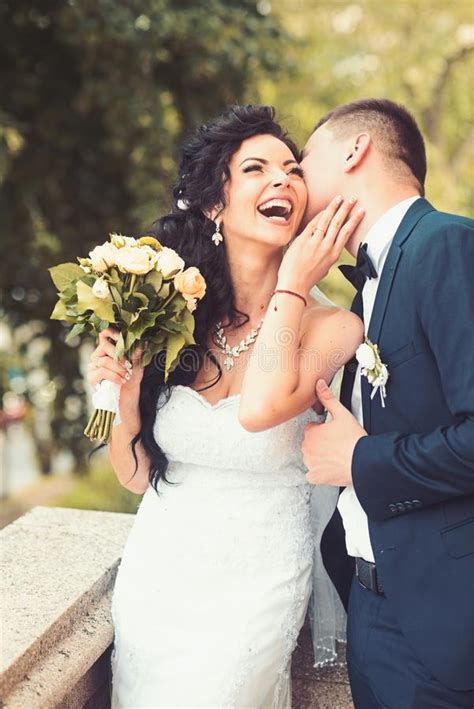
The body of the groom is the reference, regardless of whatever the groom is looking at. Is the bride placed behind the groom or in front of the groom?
in front

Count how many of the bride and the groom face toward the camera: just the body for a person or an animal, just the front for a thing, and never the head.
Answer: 1

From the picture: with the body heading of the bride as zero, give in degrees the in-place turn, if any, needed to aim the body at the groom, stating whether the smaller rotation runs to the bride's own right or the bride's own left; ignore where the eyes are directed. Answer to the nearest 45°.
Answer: approximately 45° to the bride's own left

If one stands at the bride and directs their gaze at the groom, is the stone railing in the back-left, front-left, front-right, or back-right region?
back-right

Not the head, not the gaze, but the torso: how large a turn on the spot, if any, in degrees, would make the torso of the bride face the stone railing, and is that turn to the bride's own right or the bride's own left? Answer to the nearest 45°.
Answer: approximately 90° to the bride's own right

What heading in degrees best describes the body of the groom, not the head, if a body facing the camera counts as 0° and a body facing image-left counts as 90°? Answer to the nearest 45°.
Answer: approximately 90°

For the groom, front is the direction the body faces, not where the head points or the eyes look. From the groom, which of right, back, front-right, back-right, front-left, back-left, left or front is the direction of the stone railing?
front

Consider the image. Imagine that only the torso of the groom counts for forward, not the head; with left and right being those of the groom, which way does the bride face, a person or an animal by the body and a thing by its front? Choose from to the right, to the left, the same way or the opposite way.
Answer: to the left

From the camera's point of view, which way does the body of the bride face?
toward the camera

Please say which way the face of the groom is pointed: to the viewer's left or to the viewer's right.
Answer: to the viewer's left
